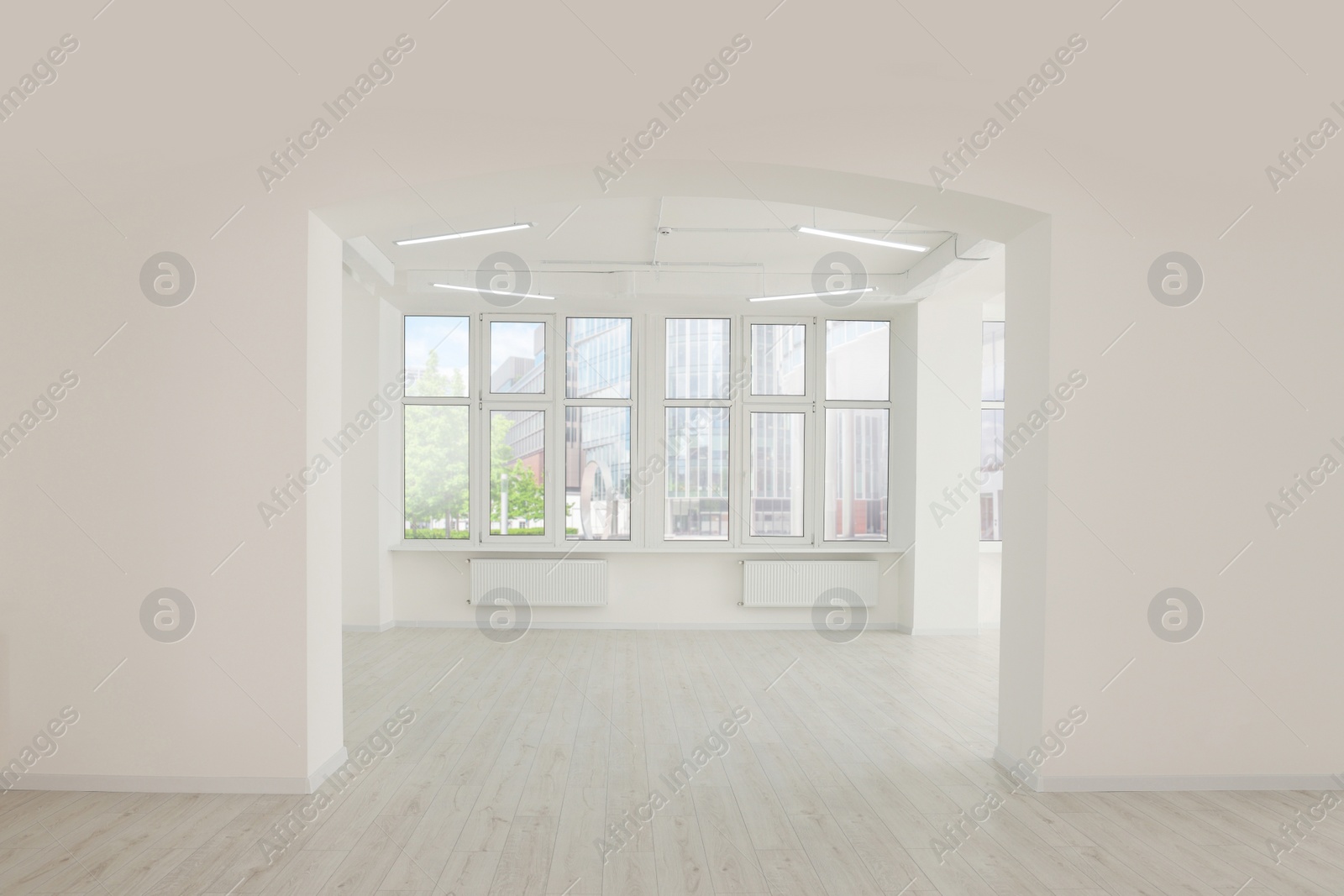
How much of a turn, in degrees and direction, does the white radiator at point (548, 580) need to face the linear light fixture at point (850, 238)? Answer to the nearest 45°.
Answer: approximately 45° to its left

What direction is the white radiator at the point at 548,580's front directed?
toward the camera

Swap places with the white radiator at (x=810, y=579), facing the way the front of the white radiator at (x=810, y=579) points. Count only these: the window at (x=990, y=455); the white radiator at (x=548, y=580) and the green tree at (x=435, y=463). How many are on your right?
2

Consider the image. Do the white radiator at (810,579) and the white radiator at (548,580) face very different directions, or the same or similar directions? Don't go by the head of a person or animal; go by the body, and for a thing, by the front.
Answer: same or similar directions

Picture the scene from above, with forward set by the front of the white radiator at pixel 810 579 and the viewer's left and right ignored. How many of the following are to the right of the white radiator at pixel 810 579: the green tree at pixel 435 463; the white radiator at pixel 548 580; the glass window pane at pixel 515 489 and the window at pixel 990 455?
3

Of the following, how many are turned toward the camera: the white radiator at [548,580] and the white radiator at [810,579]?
2

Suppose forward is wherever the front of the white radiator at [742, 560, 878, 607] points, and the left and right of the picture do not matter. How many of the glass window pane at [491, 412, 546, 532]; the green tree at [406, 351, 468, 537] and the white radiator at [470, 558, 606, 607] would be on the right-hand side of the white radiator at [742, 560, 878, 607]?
3

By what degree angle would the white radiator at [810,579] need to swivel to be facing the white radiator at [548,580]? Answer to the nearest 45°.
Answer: approximately 90° to its right

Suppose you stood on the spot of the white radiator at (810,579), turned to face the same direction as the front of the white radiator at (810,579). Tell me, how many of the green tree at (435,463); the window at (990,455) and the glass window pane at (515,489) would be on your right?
2

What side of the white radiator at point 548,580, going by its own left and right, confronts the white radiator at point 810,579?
left

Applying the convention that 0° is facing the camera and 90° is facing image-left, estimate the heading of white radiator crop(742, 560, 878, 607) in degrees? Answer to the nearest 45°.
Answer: approximately 0°
